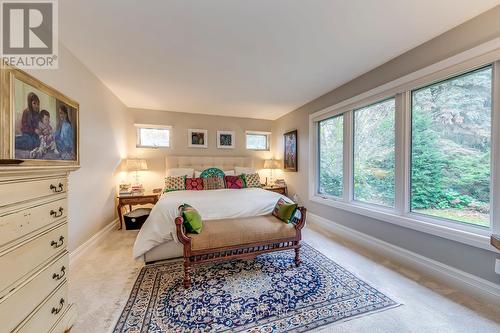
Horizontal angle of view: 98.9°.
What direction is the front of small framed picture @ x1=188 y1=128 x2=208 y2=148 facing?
toward the camera

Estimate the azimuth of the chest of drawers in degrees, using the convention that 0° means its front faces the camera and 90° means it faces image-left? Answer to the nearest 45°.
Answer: approximately 315°

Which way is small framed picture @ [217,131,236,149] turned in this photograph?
toward the camera

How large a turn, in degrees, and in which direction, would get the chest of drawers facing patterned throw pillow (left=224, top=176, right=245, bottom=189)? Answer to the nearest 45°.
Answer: approximately 90° to its left

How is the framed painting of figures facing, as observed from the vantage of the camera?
facing the viewer and to the right of the viewer

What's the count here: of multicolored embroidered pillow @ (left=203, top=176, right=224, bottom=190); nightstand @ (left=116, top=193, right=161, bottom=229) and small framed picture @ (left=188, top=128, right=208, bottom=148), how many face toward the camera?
3

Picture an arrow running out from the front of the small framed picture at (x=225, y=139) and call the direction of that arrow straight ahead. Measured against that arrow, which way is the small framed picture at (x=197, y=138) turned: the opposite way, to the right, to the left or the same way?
the same way

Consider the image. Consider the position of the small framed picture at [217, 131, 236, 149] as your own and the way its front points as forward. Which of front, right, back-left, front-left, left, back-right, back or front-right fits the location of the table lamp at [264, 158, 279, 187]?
left

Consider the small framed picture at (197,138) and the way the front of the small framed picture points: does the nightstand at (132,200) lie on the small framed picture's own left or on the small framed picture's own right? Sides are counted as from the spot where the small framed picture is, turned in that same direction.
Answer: on the small framed picture's own right

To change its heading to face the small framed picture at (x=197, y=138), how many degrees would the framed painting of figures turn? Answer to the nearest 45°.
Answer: approximately 90° to its left

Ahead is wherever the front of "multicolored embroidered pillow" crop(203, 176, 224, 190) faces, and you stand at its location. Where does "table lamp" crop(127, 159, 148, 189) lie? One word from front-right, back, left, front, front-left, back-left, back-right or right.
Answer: right

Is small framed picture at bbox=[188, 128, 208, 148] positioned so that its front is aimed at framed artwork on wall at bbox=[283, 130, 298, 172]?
no

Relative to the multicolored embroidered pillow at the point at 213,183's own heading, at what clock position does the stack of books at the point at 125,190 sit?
The stack of books is roughly at 3 o'clock from the multicolored embroidered pillow.

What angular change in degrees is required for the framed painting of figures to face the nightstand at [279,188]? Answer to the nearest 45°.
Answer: approximately 45° to its left

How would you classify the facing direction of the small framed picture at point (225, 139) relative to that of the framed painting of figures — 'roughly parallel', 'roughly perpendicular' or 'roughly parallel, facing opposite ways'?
roughly perpendicular

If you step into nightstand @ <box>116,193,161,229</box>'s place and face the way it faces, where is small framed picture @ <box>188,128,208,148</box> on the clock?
The small framed picture is roughly at 8 o'clock from the nightstand.
